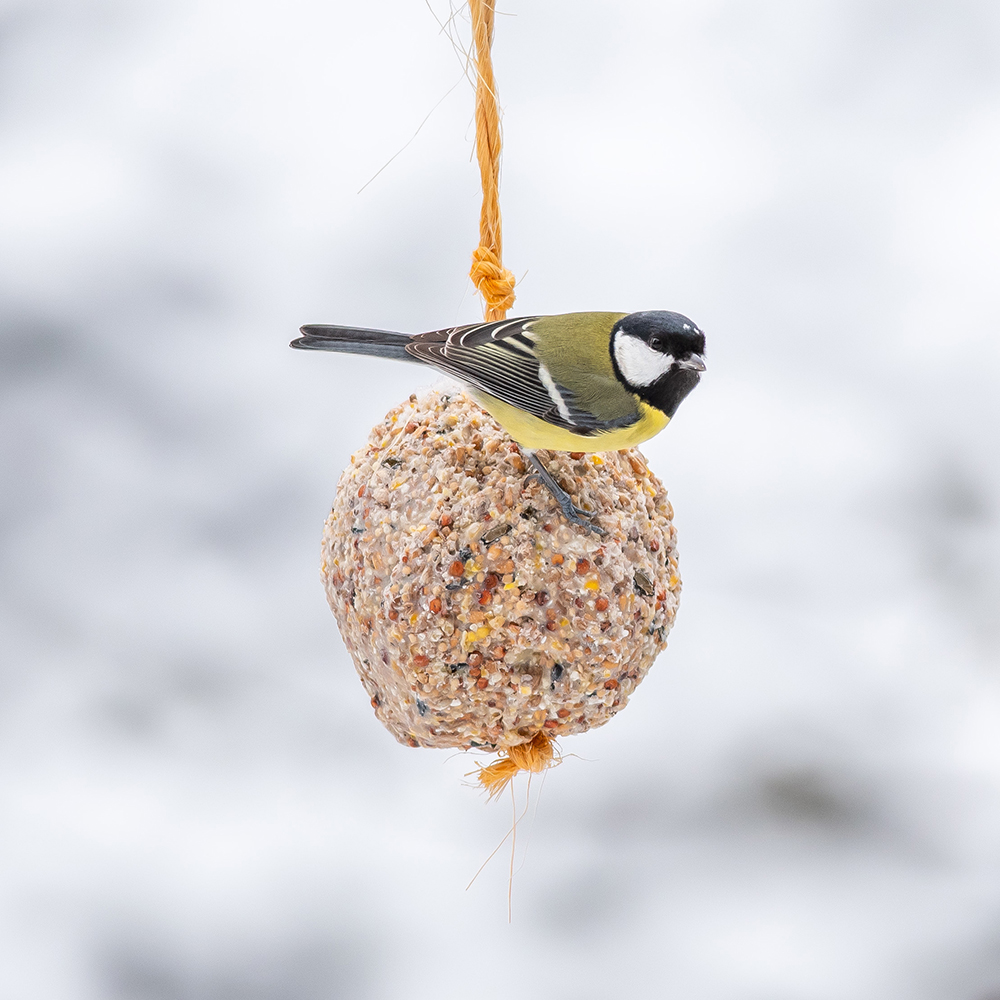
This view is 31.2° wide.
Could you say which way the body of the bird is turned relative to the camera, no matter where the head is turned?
to the viewer's right
